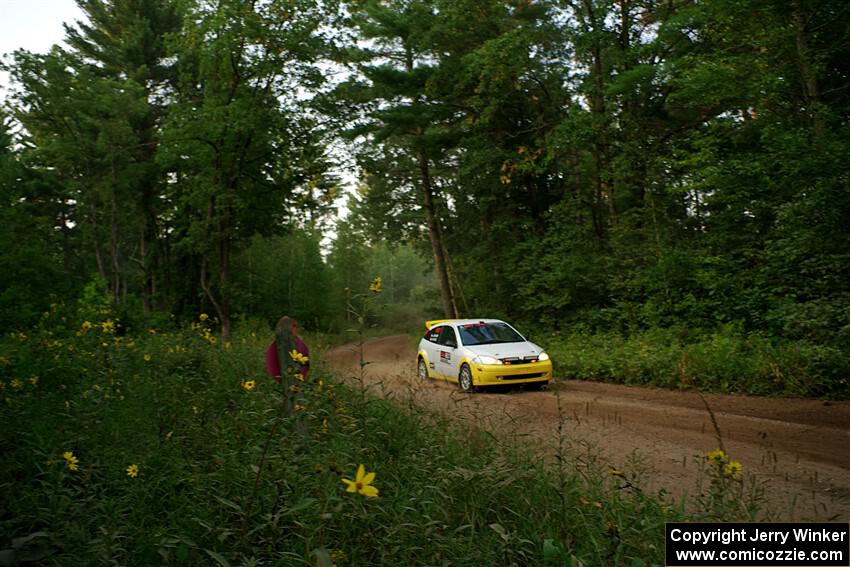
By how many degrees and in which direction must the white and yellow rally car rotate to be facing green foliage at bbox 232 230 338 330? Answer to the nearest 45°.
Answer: approximately 180°

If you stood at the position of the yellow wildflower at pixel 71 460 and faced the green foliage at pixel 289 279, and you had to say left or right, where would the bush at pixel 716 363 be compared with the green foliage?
right

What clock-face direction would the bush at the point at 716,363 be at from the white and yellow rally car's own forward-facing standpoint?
The bush is roughly at 11 o'clock from the white and yellow rally car.

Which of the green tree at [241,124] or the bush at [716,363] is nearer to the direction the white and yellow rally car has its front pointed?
the bush

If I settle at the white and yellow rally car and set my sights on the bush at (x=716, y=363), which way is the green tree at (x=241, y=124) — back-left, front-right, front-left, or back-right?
back-left

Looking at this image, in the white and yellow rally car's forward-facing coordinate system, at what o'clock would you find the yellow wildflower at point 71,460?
The yellow wildflower is roughly at 2 o'clock from the white and yellow rally car.

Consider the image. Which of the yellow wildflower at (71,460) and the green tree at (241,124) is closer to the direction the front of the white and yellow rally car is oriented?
the yellow wildflower

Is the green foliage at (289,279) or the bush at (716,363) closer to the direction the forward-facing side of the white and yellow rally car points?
the bush

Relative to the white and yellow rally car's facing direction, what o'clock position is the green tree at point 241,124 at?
The green tree is roughly at 6 o'clock from the white and yellow rally car.

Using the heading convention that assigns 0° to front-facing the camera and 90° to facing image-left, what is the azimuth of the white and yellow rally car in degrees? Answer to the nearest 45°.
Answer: approximately 315°
